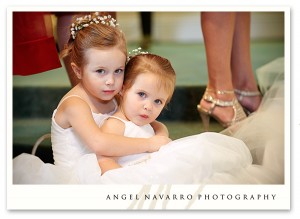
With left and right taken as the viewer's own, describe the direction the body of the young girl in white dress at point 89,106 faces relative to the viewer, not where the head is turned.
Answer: facing the viewer and to the right of the viewer
